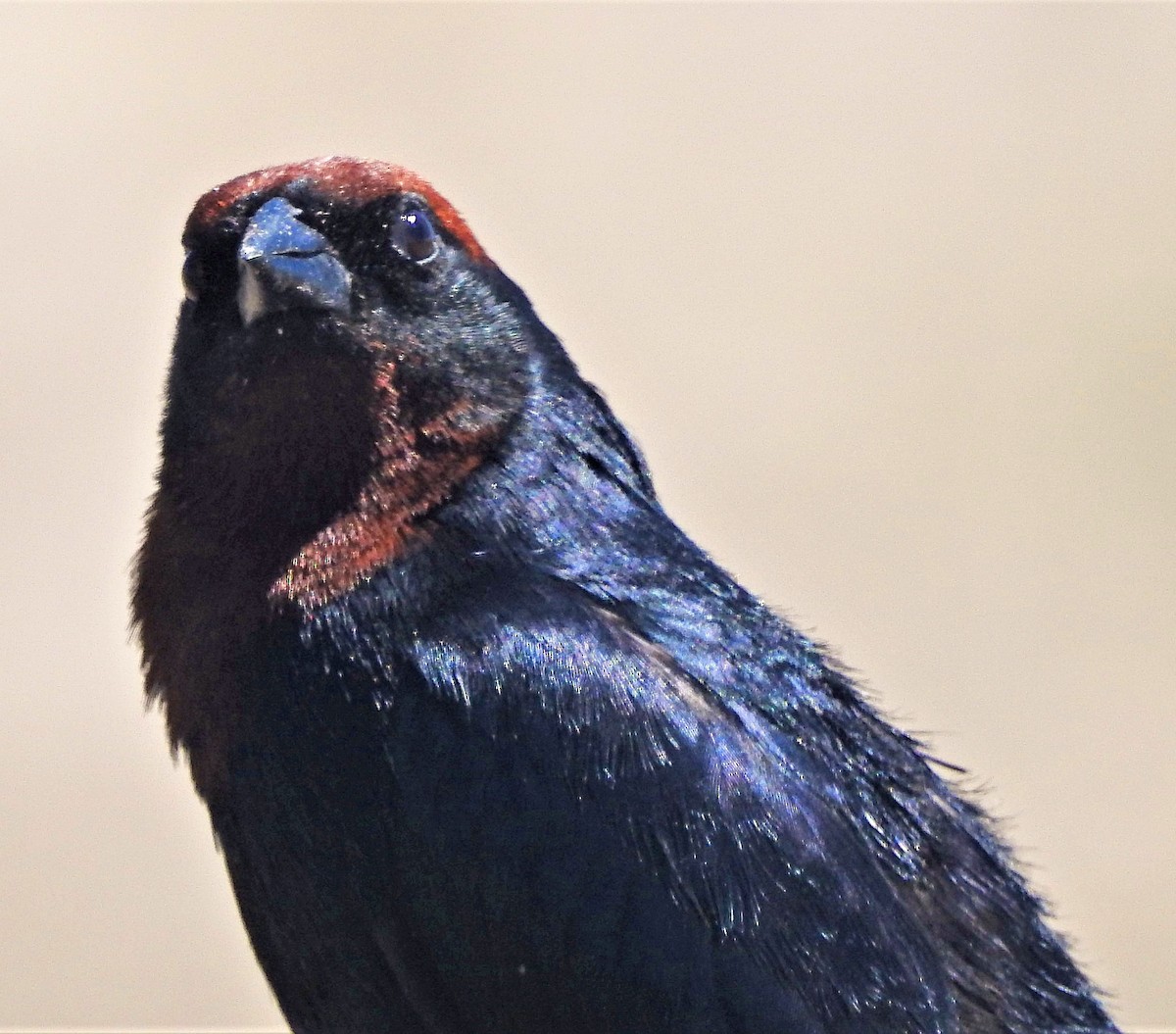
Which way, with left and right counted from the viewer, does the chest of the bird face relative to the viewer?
facing the viewer and to the left of the viewer
